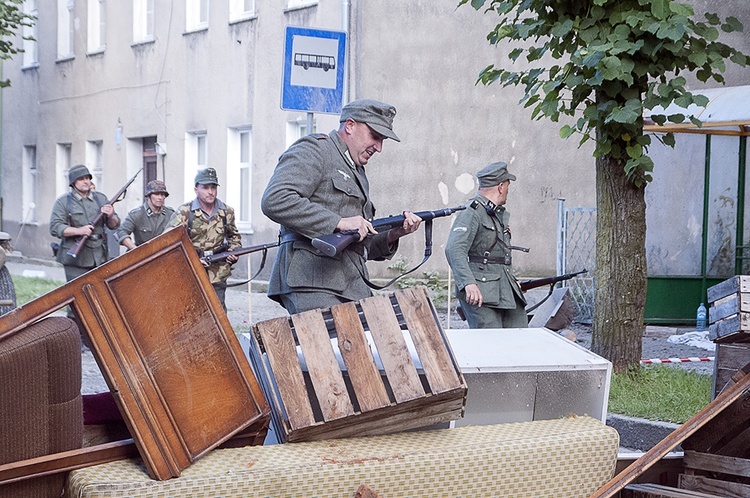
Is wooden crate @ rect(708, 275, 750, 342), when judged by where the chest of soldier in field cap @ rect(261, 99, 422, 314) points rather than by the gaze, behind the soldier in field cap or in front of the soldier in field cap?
in front

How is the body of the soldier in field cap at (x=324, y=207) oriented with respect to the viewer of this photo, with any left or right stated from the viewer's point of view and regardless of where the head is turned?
facing the viewer and to the right of the viewer

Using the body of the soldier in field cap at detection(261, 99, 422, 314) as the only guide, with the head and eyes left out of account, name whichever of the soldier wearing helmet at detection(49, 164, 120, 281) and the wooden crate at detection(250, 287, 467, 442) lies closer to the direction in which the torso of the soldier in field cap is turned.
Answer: the wooden crate

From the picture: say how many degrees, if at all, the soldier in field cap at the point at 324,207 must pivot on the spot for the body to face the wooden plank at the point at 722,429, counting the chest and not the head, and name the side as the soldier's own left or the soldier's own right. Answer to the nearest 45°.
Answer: approximately 45° to the soldier's own right

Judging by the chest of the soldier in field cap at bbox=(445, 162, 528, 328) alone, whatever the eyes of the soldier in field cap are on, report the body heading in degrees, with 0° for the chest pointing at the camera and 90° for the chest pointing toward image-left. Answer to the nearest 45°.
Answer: approximately 315°

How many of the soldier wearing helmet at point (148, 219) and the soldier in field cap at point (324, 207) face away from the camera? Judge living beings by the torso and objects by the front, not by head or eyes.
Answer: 0

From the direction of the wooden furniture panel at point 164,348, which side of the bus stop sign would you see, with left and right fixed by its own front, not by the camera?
front

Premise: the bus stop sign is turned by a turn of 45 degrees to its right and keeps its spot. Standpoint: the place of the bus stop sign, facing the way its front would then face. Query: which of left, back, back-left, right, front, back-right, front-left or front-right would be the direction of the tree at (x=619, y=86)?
back-left

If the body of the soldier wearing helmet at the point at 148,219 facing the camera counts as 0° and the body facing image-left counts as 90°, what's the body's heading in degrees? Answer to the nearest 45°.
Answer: approximately 315°

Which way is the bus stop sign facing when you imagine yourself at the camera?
facing the viewer

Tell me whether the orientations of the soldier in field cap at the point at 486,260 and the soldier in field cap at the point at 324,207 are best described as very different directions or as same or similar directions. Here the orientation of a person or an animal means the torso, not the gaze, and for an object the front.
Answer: same or similar directions

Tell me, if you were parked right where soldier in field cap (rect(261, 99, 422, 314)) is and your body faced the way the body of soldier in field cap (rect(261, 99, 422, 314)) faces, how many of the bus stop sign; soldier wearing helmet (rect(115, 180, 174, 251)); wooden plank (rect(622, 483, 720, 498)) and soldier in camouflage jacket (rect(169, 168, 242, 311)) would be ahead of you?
1
